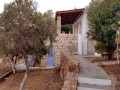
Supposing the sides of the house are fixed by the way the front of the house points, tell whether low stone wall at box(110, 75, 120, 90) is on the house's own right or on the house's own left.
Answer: on the house's own left

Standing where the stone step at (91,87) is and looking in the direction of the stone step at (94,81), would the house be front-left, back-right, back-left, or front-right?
front-left

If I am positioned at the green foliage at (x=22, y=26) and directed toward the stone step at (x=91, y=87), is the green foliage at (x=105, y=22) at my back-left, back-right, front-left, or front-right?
front-left

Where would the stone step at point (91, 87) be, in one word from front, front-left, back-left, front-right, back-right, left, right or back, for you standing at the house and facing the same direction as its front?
front

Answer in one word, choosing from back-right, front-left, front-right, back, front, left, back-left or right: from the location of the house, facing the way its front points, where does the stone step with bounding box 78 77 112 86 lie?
left
